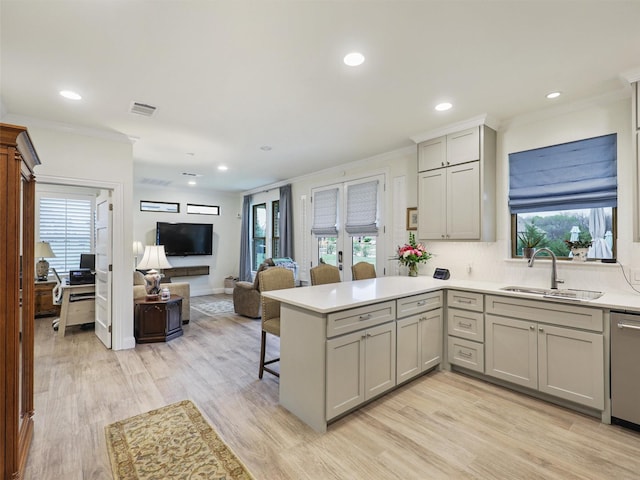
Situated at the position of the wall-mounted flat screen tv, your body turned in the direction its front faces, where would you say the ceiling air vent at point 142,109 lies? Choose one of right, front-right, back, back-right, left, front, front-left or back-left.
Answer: front

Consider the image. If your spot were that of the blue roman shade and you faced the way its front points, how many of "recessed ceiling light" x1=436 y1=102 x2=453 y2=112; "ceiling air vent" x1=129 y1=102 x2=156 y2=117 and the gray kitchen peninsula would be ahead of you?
3

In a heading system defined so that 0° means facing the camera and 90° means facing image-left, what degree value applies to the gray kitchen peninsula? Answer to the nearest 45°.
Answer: approximately 315°

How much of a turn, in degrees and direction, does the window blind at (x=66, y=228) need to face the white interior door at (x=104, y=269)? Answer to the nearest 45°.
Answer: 0° — it already faces it

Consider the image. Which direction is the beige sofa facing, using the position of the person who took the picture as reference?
facing to the right of the viewer

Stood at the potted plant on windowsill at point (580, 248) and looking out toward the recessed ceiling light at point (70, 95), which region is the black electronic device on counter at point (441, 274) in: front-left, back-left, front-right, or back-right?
front-right

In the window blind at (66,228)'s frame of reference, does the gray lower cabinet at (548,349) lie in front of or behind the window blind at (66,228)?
in front

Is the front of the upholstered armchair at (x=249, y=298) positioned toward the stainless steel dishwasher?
no

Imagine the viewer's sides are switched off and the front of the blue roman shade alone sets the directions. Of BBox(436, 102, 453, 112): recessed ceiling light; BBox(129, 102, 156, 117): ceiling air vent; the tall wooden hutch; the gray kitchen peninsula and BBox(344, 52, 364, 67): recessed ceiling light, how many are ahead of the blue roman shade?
5

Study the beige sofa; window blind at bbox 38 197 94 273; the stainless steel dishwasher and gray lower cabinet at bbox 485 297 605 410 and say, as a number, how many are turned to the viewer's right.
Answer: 1

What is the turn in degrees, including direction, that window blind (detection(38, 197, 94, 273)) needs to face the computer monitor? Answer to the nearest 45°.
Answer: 0° — it already faces it

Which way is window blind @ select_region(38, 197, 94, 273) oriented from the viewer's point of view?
toward the camera

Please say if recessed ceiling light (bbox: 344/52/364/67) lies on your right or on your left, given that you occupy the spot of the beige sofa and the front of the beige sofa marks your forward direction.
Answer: on your right

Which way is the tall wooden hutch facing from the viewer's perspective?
to the viewer's right

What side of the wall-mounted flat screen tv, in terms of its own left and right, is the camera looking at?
front

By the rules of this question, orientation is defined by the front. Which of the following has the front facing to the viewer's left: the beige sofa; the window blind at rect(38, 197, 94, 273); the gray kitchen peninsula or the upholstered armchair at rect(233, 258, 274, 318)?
the upholstered armchair

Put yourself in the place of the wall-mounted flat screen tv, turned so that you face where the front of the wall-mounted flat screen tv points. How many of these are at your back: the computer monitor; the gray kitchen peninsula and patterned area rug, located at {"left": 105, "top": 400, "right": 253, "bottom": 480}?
0
